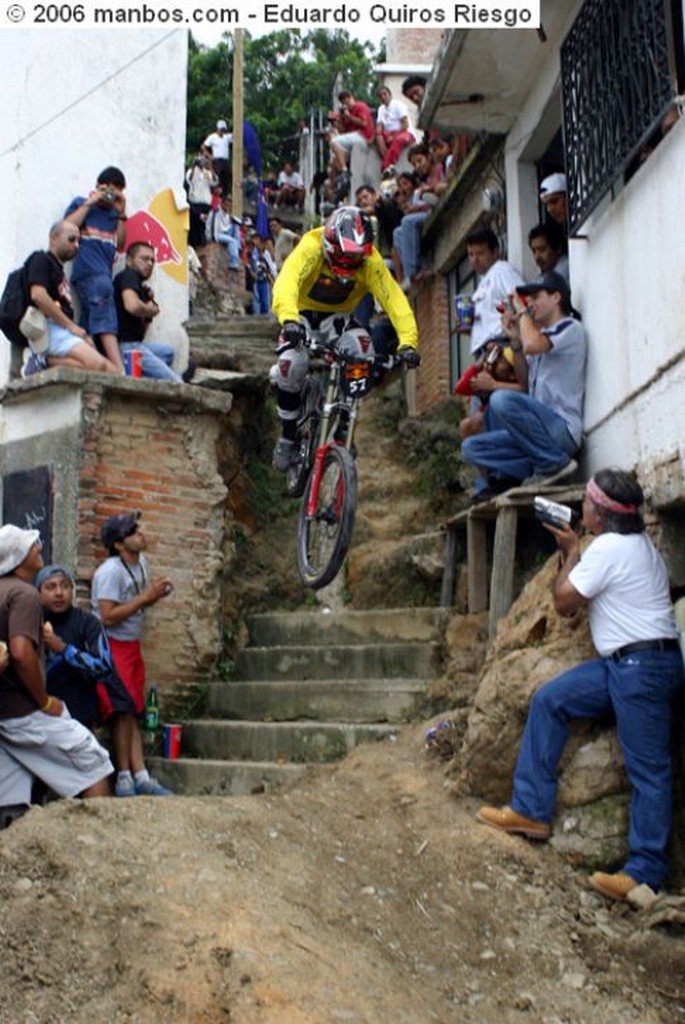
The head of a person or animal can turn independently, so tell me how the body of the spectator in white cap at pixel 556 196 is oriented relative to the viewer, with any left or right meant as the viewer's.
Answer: facing the viewer and to the left of the viewer

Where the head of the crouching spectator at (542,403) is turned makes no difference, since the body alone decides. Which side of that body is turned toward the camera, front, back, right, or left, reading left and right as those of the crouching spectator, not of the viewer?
left

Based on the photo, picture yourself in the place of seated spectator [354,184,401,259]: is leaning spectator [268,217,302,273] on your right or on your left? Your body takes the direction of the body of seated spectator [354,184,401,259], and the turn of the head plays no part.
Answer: on your right

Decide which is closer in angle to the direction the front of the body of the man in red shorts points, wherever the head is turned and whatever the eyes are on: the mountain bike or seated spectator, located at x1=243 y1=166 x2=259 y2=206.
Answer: the mountain bike

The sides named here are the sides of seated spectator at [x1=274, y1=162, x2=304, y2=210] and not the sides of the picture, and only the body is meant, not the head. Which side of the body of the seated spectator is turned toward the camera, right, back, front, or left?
front

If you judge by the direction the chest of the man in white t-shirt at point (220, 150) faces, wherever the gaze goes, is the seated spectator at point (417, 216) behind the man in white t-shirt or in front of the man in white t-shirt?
in front

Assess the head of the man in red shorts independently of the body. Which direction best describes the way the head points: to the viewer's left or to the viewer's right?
to the viewer's right

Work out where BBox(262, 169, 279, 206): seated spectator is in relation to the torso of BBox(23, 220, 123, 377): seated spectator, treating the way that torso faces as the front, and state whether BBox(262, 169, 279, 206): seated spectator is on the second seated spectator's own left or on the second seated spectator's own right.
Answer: on the second seated spectator's own left

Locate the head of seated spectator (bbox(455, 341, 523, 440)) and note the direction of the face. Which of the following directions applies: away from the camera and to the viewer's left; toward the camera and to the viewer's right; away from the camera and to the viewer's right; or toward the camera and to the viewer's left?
toward the camera and to the viewer's left

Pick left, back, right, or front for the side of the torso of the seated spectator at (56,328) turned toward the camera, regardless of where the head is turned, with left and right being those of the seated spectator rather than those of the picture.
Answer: right

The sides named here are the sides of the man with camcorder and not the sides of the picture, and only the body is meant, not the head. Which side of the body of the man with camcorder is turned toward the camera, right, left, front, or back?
left

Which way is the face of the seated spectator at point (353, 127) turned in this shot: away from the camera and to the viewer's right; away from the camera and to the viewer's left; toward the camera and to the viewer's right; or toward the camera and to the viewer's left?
toward the camera and to the viewer's left
